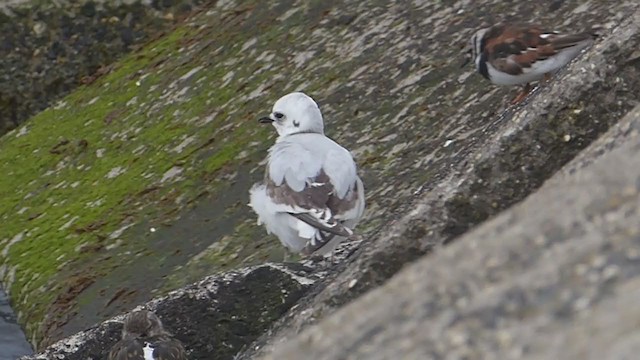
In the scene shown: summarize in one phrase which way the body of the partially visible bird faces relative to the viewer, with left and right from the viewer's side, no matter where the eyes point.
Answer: facing away from the viewer

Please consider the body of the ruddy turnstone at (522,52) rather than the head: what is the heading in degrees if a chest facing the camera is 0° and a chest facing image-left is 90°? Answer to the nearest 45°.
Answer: approximately 90°

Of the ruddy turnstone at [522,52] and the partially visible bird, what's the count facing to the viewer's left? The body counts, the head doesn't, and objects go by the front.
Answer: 1

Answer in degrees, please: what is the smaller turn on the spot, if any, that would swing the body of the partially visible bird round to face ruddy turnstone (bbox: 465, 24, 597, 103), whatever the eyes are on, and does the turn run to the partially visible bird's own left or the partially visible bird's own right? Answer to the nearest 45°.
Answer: approximately 45° to the partially visible bird's own right

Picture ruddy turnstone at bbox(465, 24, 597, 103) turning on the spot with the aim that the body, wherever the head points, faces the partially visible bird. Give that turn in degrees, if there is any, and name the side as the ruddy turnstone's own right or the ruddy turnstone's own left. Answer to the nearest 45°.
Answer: approximately 45° to the ruddy turnstone's own left

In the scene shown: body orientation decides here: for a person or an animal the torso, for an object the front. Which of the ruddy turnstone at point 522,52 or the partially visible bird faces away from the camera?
the partially visible bird
